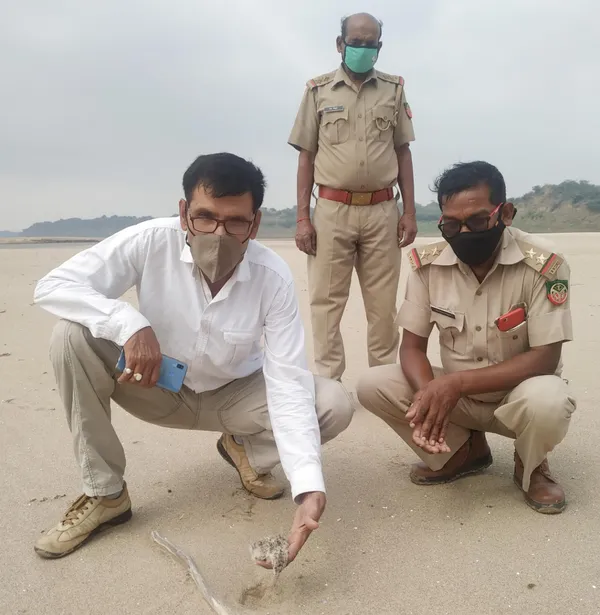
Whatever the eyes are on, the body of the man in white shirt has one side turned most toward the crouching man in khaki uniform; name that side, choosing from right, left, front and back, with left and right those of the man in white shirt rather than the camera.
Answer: left

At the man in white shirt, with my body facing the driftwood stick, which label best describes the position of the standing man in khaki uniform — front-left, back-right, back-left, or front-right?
back-left

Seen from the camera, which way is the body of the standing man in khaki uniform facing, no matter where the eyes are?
toward the camera

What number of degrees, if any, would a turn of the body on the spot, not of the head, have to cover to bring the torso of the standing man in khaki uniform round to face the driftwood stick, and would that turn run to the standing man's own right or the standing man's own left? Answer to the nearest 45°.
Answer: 0° — they already face it

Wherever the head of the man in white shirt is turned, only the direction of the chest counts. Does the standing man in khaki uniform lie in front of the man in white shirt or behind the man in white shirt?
behind

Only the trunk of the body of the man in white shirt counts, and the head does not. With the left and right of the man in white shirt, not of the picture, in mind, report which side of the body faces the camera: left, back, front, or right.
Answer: front

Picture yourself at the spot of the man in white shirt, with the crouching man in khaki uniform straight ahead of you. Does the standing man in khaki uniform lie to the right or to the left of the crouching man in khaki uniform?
left

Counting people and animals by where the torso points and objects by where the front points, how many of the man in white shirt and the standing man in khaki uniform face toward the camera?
2

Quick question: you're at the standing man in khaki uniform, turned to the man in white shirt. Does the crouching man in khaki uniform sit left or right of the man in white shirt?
left

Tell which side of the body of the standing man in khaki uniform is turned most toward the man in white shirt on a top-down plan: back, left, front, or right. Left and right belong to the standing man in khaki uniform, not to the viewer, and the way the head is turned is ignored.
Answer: front
